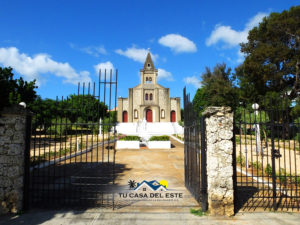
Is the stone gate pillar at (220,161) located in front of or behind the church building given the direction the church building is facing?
in front

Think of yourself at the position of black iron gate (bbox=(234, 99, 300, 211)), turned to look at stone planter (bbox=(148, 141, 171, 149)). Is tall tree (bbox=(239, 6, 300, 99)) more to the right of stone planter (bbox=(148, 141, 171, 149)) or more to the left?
right

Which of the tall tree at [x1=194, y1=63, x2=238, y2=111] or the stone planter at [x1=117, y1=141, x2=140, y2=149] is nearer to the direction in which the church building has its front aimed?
the stone planter

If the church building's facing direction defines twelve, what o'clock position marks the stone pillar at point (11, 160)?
The stone pillar is roughly at 12 o'clock from the church building.

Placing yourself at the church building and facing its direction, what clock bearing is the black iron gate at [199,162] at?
The black iron gate is roughly at 12 o'clock from the church building.

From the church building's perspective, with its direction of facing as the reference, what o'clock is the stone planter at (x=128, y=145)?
The stone planter is roughly at 12 o'clock from the church building.

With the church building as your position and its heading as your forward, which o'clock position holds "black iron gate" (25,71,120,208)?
The black iron gate is roughly at 12 o'clock from the church building.

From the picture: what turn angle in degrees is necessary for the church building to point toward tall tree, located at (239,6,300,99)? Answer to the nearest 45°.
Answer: approximately 45° to its left

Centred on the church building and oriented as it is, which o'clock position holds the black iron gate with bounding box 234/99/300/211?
The black iron gate is roughly at 12 o'clock from the church building.

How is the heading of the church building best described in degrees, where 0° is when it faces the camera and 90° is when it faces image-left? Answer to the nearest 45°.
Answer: approximately 0°

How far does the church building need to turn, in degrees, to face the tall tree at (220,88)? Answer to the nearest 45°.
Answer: approximately 45° to its left

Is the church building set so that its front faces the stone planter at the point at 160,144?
yes
